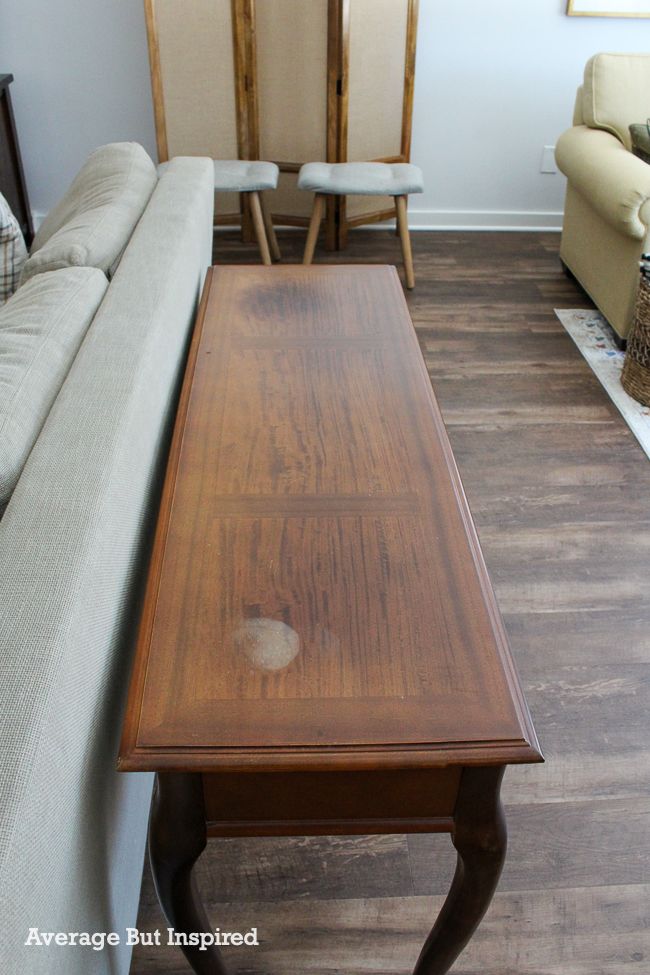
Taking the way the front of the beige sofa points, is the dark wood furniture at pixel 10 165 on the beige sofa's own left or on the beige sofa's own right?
on the beige sofa's own right

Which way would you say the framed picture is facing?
toward the camera

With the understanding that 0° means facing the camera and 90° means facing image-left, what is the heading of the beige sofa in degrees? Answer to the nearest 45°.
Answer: approximately 90°

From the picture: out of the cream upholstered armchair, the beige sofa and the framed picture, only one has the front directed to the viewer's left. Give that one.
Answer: the beige sofa

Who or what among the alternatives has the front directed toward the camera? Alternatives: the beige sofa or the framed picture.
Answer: the framed picture

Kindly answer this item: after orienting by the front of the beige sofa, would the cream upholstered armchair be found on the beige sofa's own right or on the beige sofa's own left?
on the beige sofa's own right

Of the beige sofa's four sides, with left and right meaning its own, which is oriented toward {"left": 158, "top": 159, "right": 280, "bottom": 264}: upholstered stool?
right

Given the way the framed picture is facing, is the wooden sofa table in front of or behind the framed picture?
in front

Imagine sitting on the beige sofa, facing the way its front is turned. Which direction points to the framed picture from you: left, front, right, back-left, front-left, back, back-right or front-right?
back-right

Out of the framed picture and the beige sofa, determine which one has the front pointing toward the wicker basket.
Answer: the framed picture
